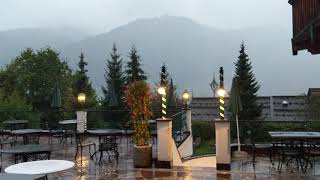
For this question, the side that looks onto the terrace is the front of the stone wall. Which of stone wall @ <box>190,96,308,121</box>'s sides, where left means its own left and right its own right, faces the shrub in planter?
front

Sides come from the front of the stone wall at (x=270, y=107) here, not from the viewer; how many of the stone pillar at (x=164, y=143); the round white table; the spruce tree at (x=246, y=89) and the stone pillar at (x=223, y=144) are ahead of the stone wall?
4

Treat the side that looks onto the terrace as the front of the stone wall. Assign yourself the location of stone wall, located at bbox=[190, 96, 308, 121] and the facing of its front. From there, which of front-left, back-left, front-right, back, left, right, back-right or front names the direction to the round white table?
front

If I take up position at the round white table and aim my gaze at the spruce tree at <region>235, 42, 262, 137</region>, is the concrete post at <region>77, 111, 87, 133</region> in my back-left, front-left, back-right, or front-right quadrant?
front-left

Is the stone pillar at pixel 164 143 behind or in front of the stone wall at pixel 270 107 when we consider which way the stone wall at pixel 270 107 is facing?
in front

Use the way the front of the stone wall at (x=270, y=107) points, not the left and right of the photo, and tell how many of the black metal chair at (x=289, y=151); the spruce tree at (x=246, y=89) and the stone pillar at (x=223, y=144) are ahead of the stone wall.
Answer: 3

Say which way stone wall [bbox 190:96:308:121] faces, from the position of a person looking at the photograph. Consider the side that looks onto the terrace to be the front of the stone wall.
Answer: facing the viewer

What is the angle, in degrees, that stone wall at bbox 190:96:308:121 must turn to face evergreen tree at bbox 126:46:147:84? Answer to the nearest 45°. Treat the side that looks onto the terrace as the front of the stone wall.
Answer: approximately 90° to its right

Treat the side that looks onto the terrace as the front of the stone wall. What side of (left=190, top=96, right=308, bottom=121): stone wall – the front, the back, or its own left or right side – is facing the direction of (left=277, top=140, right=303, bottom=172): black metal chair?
front

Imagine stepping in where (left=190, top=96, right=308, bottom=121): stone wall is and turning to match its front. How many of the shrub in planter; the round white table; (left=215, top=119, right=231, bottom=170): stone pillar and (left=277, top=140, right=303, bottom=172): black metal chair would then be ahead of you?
4
